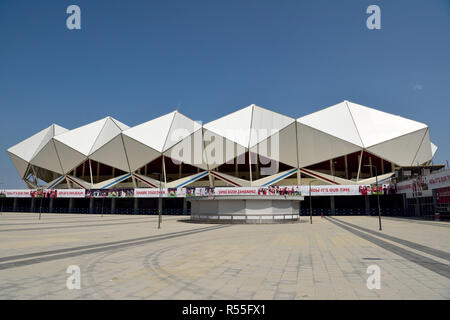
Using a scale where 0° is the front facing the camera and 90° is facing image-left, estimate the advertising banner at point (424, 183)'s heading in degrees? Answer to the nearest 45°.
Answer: approximately 45°

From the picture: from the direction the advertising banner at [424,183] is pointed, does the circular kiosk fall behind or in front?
in front

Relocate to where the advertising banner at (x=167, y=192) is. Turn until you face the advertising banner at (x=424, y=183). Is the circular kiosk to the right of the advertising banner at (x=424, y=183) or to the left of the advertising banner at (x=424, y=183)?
right

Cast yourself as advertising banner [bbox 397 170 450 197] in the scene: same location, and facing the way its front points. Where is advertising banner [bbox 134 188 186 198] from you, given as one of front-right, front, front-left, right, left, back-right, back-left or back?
front-right

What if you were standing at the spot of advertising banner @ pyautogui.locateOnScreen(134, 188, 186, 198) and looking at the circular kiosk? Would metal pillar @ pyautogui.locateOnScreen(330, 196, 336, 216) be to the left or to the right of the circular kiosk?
left

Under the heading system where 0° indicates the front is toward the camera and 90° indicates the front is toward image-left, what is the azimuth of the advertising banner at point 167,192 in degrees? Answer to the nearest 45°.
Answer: approximately 0°

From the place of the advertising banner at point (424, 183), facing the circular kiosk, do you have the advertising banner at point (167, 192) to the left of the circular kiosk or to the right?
right

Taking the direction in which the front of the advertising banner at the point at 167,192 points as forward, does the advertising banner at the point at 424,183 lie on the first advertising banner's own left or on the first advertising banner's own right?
on the first advertising banner's own left

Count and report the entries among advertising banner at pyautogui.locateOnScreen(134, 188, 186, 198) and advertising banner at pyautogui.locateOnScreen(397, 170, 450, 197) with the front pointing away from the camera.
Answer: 0

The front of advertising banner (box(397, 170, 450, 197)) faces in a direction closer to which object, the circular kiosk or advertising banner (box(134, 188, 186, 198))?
the circular kiosk
